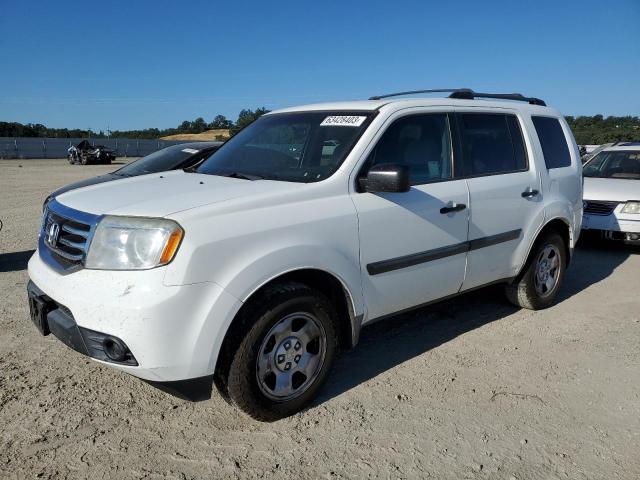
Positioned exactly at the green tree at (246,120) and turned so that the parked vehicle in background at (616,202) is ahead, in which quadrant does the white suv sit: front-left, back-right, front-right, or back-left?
front-right

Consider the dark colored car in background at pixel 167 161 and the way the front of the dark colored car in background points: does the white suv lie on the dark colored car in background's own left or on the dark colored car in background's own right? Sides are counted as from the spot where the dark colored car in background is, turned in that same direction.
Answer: on the dark colored car in background's own left

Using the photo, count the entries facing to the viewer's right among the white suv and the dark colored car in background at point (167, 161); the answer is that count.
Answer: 0

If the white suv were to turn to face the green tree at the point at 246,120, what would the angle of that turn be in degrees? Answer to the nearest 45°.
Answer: approximately 135° to its right

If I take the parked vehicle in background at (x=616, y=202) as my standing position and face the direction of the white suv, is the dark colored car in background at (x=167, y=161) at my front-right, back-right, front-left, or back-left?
front-right

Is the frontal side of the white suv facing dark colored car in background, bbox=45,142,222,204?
no

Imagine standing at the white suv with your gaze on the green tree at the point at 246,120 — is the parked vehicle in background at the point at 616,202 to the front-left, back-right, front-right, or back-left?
front-right

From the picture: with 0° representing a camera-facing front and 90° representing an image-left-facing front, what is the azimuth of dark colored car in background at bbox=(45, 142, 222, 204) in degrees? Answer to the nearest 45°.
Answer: approximately 45°

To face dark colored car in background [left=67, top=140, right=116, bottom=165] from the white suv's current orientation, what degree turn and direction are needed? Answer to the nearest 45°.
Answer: approximately 90° to its right

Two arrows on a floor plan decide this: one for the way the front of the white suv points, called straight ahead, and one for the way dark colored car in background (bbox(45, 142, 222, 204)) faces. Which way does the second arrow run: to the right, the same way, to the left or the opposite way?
the same way

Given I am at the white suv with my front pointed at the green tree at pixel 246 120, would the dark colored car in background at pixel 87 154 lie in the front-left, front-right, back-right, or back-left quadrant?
front-left
